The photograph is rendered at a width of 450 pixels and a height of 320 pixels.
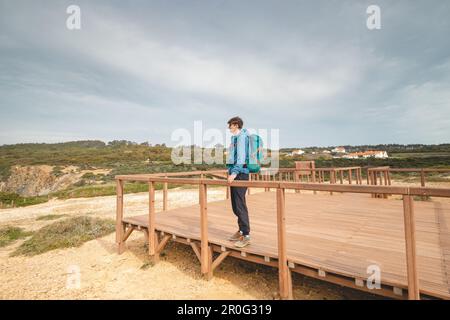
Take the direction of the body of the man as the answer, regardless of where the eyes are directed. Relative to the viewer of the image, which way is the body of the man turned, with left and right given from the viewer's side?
facing to the left of the viewer
